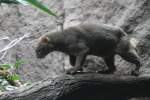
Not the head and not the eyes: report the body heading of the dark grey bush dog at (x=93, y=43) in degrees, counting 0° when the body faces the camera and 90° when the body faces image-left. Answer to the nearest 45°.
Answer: approximately 90°
